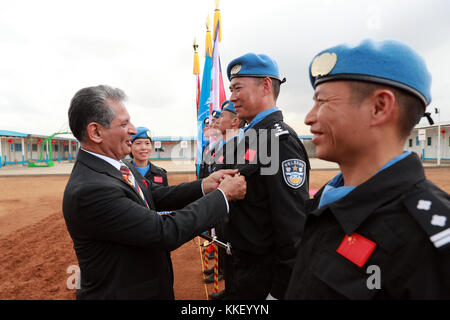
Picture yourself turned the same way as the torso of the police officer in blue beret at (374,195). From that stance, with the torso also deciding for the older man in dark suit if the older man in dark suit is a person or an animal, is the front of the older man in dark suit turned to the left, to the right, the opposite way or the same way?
the opposite way

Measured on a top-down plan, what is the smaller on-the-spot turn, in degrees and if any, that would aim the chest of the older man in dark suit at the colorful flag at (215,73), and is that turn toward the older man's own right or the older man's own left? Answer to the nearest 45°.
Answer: approximately 90° to the older man's own left

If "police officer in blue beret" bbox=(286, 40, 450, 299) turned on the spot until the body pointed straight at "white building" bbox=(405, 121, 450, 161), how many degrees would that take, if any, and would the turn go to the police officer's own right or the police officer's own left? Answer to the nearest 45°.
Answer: approximately 135° to the police officer's own right

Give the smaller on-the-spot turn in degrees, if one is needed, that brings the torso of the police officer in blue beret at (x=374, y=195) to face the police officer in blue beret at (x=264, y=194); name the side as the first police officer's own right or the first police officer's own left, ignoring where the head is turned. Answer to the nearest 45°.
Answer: approximately 90° to the first police officer's own right

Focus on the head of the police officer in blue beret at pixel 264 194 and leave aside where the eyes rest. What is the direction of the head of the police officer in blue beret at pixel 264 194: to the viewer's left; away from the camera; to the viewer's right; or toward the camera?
to the viewer's left

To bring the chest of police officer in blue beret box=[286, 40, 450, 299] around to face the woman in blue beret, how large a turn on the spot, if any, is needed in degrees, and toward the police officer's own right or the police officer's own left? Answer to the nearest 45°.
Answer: approximately 90° to the police officer's own right

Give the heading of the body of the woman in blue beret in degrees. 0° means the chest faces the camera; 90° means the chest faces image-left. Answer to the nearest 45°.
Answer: approximately 0°

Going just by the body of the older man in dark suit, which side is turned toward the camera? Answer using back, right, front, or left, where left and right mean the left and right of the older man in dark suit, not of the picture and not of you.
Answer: right
